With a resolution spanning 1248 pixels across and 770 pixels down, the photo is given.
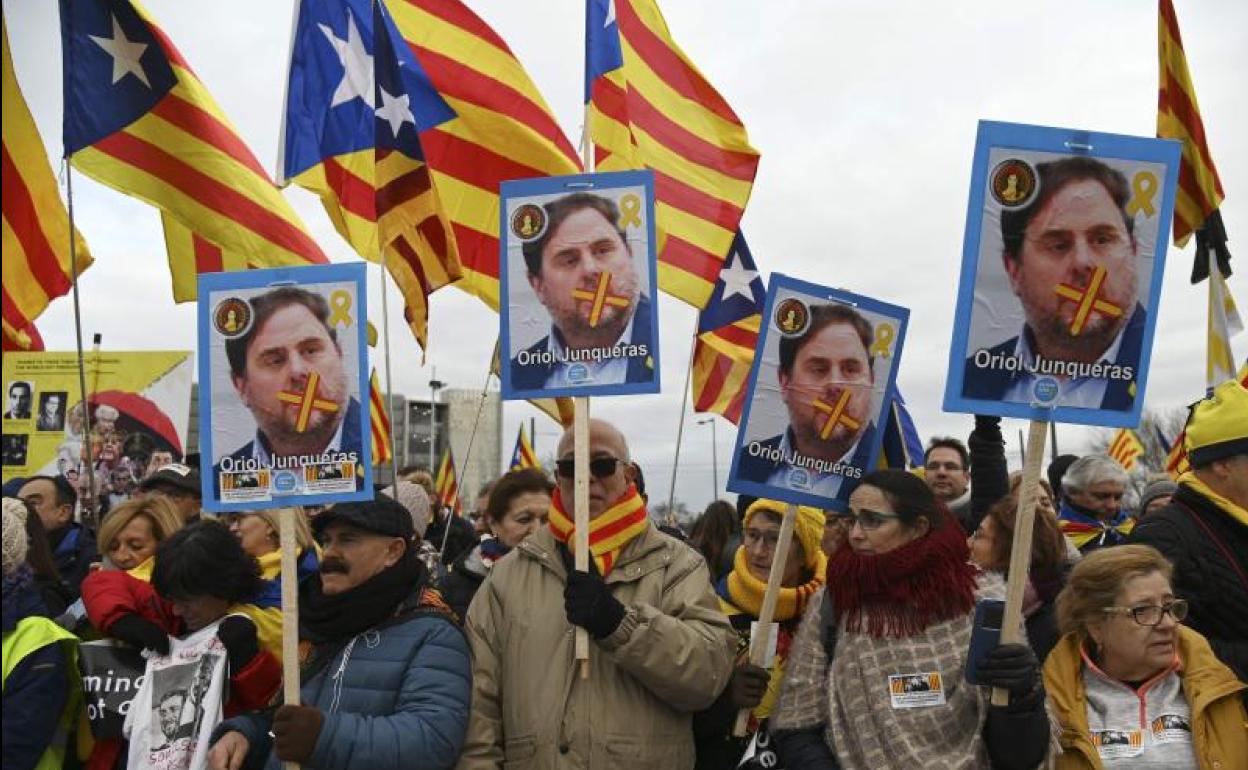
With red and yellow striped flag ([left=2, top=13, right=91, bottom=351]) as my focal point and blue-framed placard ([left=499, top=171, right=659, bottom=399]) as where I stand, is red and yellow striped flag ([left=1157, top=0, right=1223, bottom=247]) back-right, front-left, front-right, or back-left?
back-right

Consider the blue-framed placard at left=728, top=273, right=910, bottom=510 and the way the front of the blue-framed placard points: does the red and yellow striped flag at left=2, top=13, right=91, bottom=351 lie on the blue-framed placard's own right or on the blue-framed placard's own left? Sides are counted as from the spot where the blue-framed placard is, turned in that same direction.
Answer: on the blue-framed placard's own right

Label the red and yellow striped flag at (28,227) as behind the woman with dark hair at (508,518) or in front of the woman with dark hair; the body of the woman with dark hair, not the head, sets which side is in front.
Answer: behind
